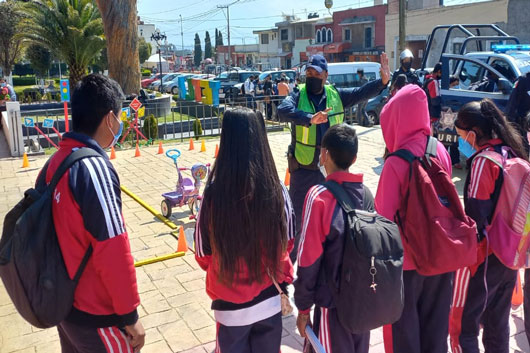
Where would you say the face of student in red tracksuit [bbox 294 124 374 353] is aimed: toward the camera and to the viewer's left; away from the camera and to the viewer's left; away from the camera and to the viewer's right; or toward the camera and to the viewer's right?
away from the camera and to the viewer's left

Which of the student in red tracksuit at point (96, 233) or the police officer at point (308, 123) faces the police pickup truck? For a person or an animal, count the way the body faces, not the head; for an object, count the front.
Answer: the student in red tracksuit

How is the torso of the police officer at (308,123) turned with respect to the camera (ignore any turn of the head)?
toward the camera

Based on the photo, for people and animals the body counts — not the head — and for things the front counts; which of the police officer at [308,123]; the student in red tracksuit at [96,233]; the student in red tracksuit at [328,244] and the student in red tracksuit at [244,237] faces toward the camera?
the police officer

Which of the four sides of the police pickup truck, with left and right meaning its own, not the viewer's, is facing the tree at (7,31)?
back

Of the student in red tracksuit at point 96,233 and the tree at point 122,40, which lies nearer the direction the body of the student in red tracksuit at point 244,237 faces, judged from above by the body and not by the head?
the tree

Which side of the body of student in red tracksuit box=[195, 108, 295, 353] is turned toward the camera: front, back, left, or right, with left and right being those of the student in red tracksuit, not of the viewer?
back

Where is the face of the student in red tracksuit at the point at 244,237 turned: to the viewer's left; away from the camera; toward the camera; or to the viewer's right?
away from the camera

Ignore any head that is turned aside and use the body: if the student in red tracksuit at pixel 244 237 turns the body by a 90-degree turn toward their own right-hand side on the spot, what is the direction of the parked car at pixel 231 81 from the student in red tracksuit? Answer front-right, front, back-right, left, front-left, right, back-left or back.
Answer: left

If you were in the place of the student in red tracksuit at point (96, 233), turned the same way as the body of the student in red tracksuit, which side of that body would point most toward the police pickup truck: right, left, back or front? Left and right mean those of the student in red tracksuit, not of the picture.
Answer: front

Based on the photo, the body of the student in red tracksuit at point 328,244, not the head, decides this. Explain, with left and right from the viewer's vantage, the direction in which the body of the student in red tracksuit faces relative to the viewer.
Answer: facing away from the viewer and to the left of the viewer

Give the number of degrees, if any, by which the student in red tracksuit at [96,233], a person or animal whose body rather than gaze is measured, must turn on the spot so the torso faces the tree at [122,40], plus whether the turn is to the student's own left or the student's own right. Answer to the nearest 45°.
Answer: approximately 45° to the student's own left

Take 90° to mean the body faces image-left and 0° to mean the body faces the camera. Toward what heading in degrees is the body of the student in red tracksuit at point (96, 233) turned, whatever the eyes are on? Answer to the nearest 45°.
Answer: approximately 225°
